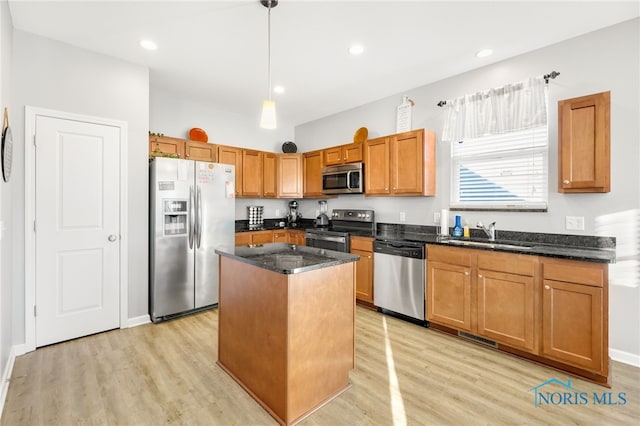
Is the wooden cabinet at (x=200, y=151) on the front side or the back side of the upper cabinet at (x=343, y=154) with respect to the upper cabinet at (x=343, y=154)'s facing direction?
on the front side

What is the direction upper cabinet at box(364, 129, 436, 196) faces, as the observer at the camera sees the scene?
facing the viewer and to the left of the viewer

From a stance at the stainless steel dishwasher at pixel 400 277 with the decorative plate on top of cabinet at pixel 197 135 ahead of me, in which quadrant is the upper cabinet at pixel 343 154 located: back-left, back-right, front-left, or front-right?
front-right

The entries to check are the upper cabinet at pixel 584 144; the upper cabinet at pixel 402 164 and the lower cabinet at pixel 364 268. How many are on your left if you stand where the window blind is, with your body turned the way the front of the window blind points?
1

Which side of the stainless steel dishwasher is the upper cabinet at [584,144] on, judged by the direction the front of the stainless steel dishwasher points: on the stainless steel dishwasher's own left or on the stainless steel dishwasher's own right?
on the stainless steel dishwasher's own left

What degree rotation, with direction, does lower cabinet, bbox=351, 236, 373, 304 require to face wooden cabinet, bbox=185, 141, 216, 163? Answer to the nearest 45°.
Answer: approximately 45° to its right

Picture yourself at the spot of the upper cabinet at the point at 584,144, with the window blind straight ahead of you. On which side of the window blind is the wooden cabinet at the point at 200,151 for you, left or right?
left

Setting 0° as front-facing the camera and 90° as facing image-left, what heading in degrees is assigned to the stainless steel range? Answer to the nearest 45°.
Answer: approximately 45°

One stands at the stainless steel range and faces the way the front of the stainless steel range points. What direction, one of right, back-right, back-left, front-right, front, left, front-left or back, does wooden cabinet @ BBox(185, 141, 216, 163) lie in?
front-right

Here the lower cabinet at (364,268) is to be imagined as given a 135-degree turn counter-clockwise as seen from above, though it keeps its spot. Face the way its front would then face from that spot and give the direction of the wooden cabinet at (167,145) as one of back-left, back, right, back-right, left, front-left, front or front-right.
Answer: back

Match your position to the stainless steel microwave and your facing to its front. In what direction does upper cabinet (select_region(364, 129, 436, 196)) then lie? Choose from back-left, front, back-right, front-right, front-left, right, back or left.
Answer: left
